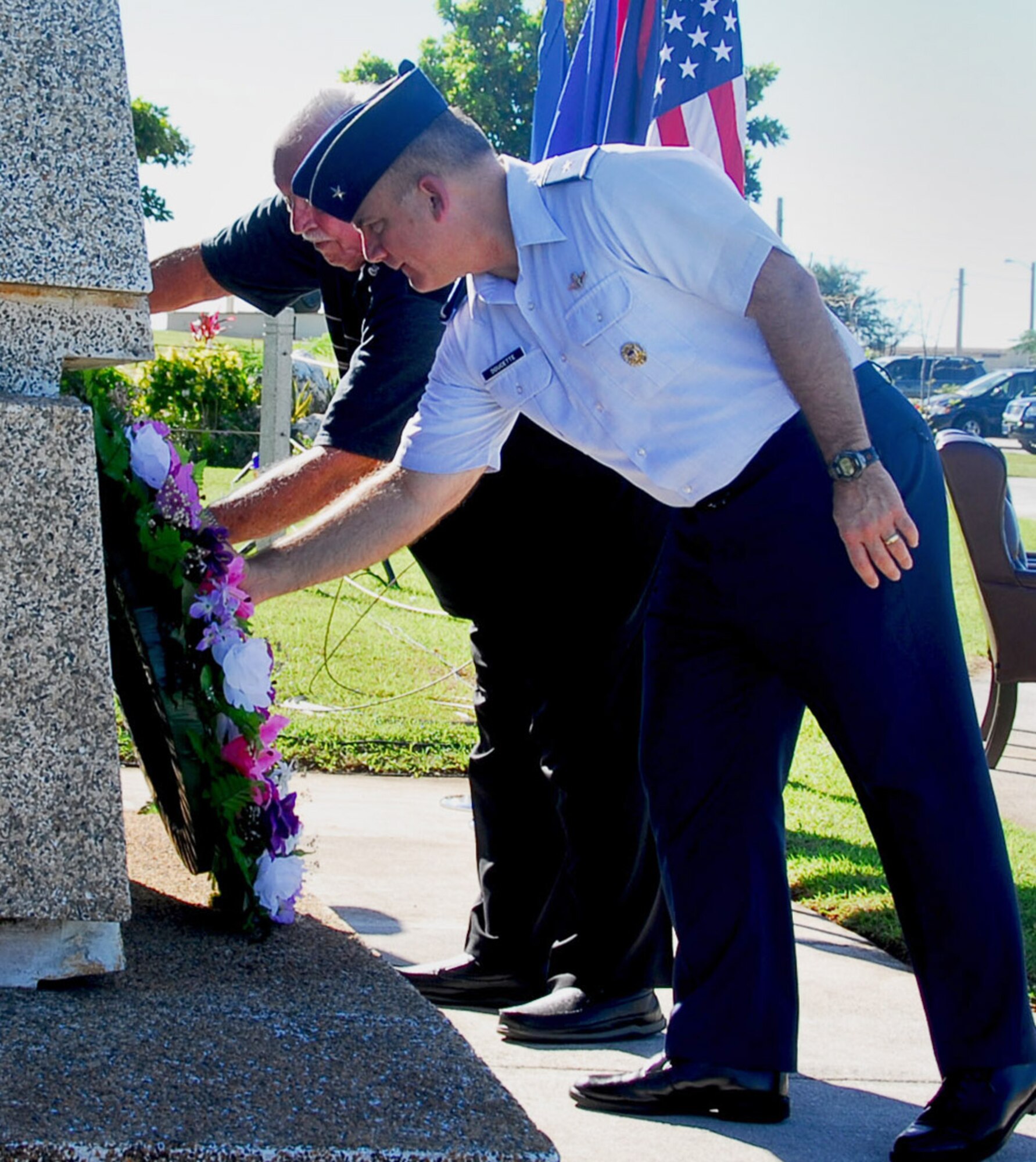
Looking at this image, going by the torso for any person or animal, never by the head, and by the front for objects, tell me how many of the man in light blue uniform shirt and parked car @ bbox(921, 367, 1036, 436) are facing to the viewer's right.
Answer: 0

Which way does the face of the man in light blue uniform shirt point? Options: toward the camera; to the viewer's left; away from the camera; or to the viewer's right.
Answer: to the viewer's left

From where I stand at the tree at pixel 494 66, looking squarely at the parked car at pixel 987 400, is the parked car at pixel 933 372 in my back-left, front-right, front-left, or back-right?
front-left

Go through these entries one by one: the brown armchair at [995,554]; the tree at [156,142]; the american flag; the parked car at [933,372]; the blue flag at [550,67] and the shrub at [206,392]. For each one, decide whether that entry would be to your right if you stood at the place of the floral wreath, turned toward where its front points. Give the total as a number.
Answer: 0

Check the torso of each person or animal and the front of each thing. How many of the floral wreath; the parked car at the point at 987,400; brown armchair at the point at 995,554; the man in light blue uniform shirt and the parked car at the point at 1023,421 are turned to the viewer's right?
2

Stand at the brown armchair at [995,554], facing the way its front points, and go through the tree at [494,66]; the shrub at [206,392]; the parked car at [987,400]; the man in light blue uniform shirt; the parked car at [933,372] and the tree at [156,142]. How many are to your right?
1

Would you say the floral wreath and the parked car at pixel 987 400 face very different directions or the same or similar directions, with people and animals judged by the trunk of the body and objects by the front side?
very different directions

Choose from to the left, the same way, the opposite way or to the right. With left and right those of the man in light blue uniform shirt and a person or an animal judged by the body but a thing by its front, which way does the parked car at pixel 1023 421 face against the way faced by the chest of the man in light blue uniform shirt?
the same way

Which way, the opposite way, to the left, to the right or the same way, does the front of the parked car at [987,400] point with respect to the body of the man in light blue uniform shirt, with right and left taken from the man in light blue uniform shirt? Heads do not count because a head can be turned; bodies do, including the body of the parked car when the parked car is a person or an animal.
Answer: the same way

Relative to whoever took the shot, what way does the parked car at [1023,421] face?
facing the viewer and to the left of the viewer

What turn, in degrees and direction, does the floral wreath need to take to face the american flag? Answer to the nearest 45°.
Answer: approximately 45° to its left

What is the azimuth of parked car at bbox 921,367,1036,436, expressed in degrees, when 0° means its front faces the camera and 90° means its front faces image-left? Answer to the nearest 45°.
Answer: approximately 45°

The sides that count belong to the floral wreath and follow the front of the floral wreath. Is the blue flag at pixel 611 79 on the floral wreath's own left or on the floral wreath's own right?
on the floral wreath's own left

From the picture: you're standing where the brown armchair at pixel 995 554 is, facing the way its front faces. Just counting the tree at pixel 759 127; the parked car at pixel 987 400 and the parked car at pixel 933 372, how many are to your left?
3

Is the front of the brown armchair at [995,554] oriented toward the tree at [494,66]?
no

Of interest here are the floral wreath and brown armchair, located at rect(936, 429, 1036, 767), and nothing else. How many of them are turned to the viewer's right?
2

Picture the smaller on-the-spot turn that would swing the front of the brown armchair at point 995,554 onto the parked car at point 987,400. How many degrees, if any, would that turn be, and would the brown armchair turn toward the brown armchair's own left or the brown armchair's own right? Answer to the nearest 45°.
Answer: approximately 90° to the brown armchair's own left

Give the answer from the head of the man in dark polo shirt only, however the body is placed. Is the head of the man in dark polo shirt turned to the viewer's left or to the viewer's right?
to the viewer's left

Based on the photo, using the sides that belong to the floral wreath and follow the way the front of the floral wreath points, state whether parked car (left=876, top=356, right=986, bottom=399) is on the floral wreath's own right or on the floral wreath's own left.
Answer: on the floral wreath's own left

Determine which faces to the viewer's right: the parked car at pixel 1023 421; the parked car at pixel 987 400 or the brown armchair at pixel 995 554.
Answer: the brown armchair

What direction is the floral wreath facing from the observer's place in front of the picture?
facing to the right of the viewer

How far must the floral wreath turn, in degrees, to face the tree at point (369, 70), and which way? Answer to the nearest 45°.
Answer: approximately 90° to its left
